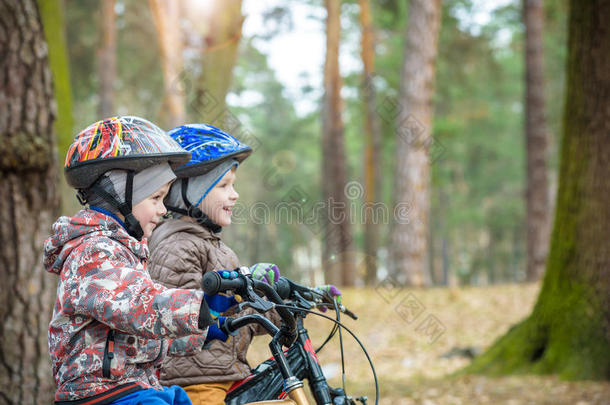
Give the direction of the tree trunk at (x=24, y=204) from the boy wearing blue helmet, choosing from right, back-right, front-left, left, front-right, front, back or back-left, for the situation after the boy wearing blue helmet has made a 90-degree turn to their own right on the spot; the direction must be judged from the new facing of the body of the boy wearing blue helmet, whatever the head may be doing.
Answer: back-right

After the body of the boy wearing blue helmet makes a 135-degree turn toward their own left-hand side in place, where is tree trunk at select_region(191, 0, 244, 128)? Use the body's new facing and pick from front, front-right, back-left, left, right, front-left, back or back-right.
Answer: front-right

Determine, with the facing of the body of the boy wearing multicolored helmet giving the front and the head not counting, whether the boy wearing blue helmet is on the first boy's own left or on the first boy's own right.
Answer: on the first boy's own left

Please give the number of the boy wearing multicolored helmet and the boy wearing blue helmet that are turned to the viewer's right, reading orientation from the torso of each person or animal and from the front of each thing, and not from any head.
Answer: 2

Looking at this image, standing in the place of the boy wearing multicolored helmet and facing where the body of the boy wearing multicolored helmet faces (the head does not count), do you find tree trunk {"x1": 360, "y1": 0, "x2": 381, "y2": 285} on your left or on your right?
on your left

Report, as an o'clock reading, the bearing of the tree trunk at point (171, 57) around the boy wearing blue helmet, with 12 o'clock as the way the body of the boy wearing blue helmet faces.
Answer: The tree trunk is roughly at 9 o'clock from the boy wearing blue helmet.

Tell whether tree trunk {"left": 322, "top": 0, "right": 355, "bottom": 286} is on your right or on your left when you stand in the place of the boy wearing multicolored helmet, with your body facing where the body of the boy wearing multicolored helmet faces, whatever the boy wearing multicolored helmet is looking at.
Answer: on your left

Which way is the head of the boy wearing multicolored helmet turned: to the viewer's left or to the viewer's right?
to the viewer's right

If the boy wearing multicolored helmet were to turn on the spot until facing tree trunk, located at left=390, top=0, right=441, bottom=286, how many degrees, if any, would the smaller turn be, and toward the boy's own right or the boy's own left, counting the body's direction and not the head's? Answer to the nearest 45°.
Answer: approximately 45° to the boy's own left

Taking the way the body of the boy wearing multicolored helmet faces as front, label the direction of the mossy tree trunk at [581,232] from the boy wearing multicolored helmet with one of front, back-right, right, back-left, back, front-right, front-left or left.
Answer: front-left

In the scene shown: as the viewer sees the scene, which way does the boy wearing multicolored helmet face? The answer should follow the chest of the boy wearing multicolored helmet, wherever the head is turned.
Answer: to the viewer's right

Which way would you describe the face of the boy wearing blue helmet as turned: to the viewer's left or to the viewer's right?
to the viewer's right

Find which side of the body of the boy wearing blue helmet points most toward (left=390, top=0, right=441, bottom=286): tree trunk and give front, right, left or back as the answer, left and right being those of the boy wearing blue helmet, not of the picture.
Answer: left

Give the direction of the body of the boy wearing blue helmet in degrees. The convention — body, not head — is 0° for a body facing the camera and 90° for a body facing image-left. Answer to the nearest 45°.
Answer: approximately 270°
